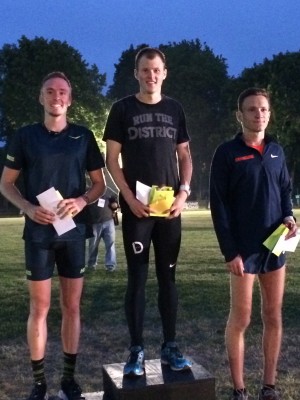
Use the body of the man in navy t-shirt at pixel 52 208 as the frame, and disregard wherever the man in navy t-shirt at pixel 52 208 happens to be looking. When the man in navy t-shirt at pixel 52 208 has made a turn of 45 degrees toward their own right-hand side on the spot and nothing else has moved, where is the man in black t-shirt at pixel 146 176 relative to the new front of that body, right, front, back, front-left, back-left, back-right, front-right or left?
back-left

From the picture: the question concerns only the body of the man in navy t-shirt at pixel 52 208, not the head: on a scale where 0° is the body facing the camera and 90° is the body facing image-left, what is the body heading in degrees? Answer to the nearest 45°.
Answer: approximately 0°

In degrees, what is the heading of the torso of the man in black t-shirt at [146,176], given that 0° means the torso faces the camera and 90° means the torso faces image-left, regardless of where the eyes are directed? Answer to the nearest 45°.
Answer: approximately 0°

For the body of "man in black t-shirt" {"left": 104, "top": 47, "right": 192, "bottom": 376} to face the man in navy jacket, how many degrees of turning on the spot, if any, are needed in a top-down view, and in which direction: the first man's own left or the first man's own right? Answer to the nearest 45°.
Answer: approximately 90° to the first man's own left

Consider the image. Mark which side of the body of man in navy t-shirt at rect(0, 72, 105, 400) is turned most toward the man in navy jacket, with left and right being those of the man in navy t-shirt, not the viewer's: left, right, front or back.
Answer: left
